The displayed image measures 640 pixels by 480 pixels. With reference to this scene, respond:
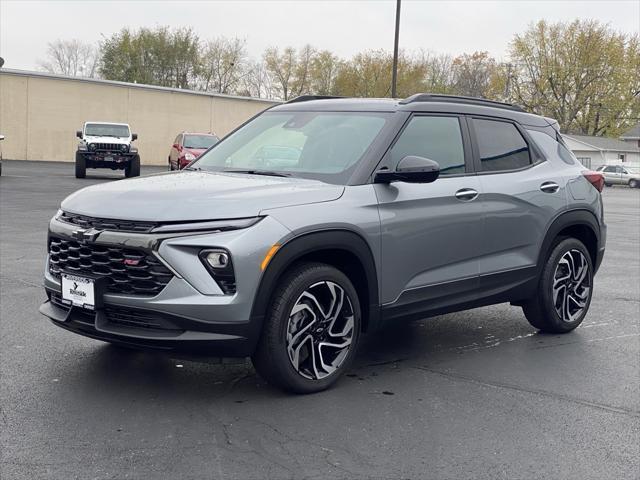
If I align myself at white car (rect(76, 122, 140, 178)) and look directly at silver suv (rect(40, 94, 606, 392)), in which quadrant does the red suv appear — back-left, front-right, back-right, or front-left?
back-left

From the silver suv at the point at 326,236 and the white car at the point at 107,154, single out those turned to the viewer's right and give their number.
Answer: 0

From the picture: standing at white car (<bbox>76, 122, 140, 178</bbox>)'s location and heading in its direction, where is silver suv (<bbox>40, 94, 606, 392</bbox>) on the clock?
The silver suv is roughly at 12 o'clock from the white car.

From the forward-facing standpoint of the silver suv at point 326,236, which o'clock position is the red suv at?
The red suv is roughly at 4 o'clock from the silver suv.

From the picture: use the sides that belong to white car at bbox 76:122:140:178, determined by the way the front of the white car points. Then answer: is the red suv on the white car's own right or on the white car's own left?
on the white car's own left

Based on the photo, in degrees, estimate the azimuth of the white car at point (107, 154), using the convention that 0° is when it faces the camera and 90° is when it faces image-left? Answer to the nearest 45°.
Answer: approximately 0°

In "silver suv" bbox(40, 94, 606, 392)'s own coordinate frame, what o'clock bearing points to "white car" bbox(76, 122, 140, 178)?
The white car is roughly at 4 o'clock from the silver suv.

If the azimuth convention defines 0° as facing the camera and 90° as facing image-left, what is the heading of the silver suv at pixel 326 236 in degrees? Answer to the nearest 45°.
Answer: approximately 45°
